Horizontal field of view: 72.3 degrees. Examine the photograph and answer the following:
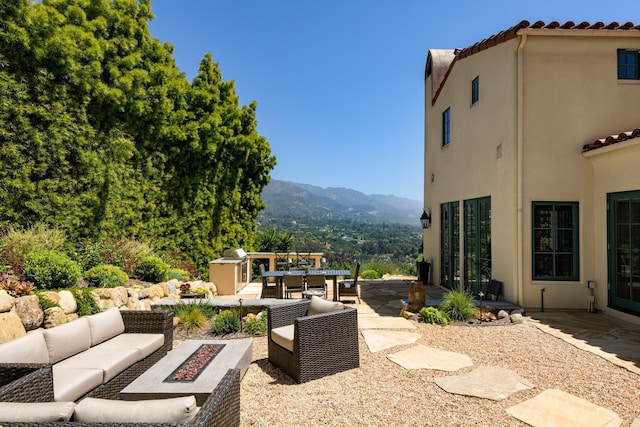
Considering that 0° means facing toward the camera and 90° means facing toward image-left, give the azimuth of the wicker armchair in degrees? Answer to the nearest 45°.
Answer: approximately 45°

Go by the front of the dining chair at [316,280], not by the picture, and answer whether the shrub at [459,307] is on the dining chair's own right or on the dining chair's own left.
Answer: on the dining chair's own right

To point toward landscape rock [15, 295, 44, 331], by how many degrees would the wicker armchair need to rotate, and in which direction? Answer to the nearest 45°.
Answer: approximately 45° to its right

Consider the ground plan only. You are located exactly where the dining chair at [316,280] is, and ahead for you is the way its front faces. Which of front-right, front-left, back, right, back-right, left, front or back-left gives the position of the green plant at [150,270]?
left

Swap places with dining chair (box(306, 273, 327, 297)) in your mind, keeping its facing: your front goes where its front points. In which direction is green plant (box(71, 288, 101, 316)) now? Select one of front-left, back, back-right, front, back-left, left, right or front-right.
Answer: back-left

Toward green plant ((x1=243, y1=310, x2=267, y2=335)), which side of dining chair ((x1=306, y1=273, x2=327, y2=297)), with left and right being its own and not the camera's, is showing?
back

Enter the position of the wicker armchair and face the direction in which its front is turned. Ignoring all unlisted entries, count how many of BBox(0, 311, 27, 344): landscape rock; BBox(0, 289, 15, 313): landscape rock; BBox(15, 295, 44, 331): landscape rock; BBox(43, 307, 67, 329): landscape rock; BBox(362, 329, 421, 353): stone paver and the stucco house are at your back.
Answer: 2

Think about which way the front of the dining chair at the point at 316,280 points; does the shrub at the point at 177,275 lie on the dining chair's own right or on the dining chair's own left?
on the dining chair's own left

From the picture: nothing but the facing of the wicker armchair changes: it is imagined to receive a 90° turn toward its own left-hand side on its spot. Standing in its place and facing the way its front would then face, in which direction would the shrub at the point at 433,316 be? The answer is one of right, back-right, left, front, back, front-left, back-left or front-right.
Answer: left

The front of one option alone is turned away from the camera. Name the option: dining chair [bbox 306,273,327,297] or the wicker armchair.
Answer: the dining chair

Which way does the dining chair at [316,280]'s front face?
away from the camera

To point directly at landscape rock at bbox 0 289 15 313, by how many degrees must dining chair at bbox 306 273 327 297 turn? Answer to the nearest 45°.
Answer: approximately 135° to its left

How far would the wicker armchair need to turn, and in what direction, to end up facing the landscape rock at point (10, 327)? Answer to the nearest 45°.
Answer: approximately 45° to its right

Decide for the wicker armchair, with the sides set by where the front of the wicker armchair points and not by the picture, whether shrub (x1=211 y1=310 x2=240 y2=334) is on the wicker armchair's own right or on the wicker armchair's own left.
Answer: on the wicker armchair's own right

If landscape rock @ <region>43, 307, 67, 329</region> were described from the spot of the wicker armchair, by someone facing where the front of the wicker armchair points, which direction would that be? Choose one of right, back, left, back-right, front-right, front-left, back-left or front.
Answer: front-right

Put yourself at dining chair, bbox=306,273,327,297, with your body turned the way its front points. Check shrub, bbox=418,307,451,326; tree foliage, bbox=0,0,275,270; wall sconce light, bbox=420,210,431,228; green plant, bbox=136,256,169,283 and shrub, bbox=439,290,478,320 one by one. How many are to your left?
2

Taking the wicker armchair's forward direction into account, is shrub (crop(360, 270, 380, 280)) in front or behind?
behind

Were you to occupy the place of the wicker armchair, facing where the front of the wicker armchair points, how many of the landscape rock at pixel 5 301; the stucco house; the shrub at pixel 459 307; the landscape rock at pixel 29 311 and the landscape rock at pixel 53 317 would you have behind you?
2

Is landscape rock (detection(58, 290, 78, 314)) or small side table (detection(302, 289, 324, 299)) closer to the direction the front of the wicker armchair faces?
the landscape rock

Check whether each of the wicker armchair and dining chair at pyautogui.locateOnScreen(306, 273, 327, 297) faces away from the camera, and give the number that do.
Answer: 1
